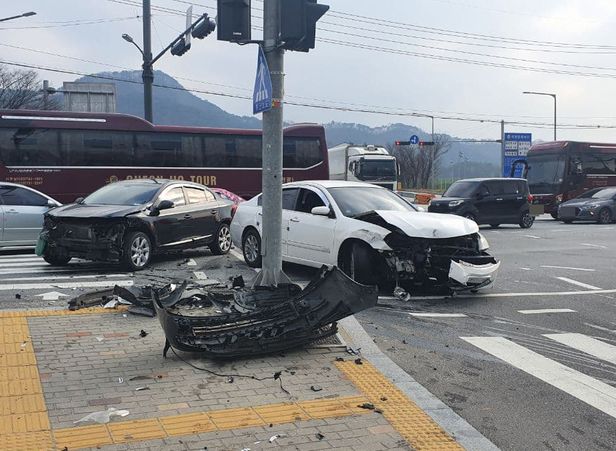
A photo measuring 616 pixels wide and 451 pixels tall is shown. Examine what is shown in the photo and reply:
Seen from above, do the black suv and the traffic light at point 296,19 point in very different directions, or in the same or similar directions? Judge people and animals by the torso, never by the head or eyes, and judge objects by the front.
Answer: very different directions

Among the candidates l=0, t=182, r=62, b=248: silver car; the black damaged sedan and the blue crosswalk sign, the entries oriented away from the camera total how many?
0

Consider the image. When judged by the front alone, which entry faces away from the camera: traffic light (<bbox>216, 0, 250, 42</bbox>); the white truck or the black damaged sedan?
the traffic light

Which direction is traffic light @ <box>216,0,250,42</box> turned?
away from the camera

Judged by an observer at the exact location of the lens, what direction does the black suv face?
facing the viewer and to the left of the viewer

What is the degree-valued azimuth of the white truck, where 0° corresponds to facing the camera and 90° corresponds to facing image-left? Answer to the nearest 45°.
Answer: approximately 315°

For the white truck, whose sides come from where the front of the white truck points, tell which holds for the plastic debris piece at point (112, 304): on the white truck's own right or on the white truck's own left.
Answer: on the white truck's own right

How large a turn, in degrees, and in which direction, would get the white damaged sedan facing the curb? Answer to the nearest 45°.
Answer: approximately 45° to its right

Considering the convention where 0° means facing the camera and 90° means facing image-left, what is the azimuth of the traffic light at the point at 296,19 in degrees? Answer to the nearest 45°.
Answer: approximately 225°

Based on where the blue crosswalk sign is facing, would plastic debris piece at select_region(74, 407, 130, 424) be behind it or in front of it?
in front

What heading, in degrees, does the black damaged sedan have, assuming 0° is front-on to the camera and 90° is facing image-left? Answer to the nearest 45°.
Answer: approximately 45°
